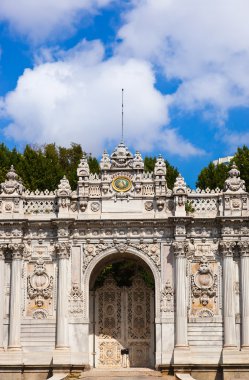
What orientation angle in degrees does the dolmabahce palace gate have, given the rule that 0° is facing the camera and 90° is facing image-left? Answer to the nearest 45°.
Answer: approximately 0°
